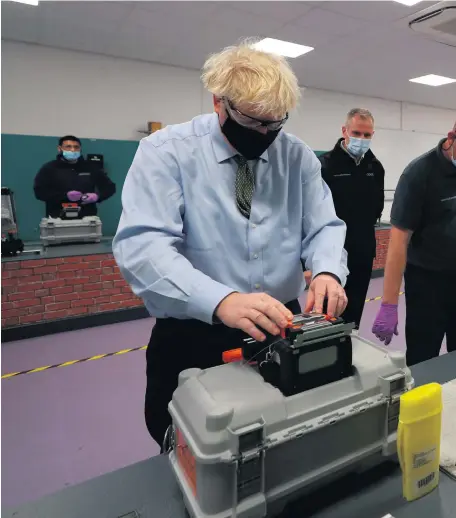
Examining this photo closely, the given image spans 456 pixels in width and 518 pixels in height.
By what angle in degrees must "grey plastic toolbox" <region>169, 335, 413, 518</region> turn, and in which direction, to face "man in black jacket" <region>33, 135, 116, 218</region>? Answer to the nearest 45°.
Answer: approximately 180°

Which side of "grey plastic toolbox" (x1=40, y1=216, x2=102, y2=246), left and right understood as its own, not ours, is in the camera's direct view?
front

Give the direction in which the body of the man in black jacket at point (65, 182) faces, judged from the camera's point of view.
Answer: toward the camera

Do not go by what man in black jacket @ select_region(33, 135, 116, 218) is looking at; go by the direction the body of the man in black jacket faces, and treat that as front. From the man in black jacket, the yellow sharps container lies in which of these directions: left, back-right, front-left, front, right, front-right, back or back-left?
front

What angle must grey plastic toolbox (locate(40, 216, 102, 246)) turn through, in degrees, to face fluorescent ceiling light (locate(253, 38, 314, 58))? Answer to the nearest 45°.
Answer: approximately 90° to its left
